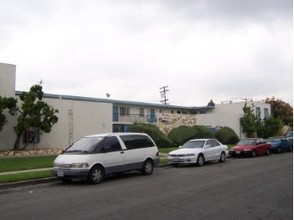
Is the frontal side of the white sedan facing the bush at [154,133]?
no

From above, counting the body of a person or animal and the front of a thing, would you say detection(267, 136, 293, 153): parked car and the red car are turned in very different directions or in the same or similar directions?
same or similar directions

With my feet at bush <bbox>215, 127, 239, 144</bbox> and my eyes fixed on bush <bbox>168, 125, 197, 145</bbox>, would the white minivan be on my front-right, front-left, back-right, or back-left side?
front-left

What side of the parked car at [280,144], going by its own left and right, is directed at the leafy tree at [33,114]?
front

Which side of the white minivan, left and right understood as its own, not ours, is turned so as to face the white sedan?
back

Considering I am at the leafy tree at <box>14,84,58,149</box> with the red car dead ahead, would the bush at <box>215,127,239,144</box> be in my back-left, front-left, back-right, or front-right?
front-left

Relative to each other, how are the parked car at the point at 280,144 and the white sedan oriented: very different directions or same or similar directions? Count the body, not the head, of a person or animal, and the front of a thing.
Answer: same or similar directions

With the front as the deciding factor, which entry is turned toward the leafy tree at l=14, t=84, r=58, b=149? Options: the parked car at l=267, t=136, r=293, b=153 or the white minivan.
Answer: the parked car

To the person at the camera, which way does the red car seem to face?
facing the viewer and to the left of the viewer

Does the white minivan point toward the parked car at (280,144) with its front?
no

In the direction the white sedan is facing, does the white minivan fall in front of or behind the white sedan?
in front

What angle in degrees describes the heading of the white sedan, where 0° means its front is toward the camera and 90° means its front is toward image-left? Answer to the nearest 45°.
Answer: approximately 45°

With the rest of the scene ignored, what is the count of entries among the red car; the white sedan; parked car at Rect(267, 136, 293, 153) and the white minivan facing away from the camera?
0

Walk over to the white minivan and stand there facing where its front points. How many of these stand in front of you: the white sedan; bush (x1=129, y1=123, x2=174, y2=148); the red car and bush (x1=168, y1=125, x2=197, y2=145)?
0

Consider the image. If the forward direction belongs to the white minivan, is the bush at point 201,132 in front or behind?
behind

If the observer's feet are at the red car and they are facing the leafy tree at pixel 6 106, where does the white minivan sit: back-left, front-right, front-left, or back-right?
front-left

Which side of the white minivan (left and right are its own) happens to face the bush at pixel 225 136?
back

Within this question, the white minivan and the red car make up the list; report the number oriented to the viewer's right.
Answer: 0

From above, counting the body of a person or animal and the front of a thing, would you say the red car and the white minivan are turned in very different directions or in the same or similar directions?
same or similar directions

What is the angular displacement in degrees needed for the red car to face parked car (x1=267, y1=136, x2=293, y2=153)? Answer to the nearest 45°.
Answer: approximately 180°

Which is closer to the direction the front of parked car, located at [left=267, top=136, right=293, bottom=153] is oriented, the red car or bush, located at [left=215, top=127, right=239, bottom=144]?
the red car
